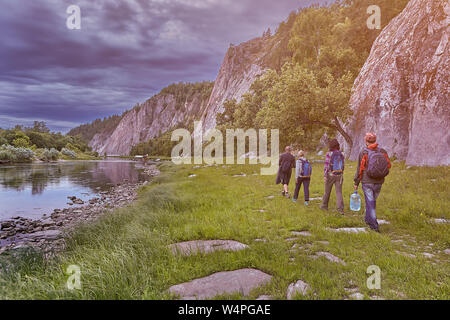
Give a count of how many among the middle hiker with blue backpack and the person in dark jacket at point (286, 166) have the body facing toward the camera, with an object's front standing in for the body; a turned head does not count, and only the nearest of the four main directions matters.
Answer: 0

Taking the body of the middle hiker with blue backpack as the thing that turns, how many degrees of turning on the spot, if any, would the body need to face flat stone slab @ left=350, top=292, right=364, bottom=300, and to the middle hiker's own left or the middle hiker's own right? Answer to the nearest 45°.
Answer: approximately 135° to the middle hiker's own left

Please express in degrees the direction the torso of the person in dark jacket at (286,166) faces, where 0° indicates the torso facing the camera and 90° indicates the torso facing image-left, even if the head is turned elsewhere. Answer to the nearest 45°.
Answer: approximately 180°

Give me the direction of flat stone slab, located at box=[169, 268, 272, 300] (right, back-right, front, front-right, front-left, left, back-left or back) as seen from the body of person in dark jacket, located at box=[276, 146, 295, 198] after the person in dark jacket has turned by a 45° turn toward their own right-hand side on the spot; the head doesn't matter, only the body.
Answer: back-right

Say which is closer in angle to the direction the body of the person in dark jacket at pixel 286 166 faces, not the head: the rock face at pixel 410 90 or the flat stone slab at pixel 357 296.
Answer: the rock face

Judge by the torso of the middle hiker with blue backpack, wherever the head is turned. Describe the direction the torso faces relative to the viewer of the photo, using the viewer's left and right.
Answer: facing away from the viewer and to the left of the viewer

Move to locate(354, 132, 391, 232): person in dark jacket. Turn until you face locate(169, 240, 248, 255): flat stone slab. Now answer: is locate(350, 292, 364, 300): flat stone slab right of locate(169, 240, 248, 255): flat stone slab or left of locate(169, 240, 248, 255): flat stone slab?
left

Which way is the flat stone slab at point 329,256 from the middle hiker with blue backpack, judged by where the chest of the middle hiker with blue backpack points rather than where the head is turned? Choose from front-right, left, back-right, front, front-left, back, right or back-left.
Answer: back-left

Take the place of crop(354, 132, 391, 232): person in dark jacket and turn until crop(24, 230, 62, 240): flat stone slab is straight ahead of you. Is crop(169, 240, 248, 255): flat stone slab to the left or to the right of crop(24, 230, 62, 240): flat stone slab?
left

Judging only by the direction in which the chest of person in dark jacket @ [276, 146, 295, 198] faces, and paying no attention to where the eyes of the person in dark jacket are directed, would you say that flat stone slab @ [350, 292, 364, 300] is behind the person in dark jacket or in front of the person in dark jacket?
behind
